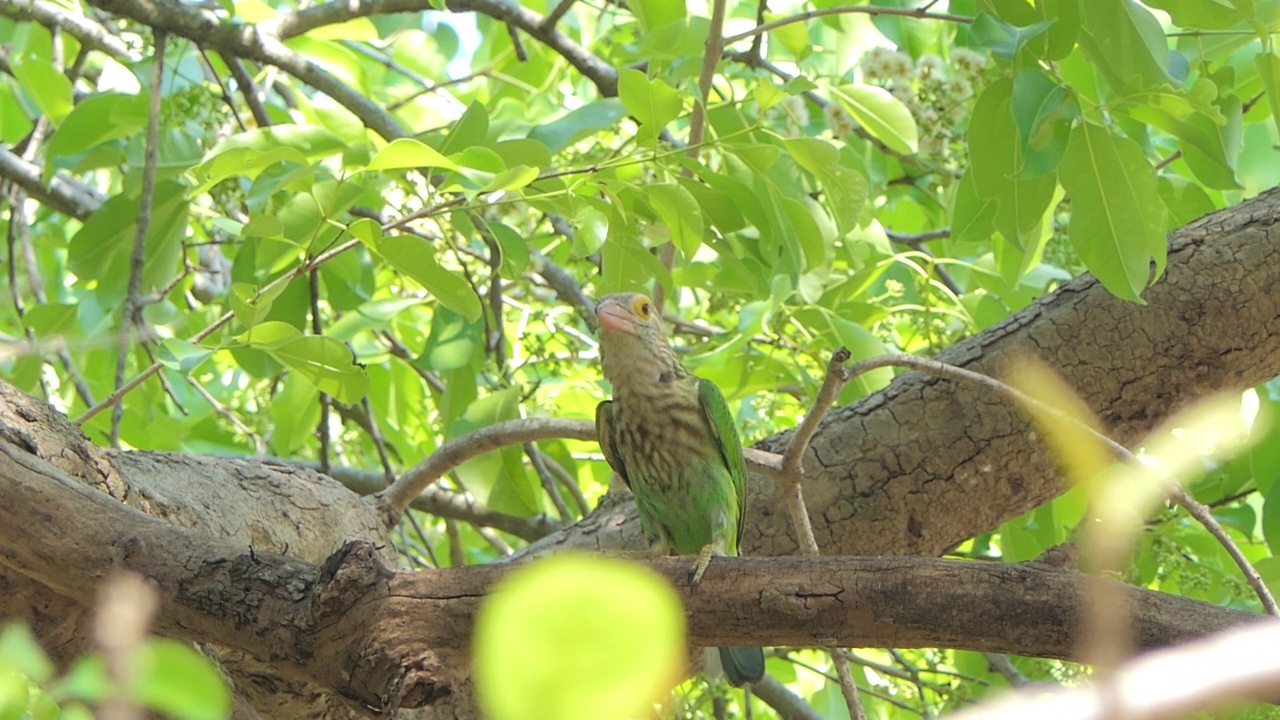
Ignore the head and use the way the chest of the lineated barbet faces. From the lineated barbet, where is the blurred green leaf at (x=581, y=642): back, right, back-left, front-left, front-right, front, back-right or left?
front-left

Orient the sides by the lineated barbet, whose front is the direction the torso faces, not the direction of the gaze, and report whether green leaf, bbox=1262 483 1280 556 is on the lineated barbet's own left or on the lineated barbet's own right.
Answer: on the lineated barbet's own left

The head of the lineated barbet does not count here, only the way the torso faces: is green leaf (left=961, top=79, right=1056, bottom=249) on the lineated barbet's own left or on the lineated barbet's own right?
on the lineated barbet's own left

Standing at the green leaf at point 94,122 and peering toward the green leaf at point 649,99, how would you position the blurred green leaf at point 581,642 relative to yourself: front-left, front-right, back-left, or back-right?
front-right

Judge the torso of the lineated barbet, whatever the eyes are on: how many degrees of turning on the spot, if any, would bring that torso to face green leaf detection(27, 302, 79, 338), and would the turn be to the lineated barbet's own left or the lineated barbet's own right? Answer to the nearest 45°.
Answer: approximately 45° to the lineated barbet's own right

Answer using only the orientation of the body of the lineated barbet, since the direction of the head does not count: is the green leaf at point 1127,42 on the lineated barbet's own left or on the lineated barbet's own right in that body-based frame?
on the lineated barbet's own left

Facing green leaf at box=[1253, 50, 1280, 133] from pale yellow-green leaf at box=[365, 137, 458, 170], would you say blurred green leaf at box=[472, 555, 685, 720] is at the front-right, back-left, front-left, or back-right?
front-right

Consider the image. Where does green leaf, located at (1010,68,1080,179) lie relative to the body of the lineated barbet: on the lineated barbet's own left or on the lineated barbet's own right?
on the lineated barbet's own left

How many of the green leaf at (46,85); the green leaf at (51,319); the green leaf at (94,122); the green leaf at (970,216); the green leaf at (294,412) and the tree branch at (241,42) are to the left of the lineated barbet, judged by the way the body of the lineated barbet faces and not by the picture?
1

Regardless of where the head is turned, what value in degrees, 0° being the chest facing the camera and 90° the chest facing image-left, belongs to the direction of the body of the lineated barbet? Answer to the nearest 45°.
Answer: approximately 45°
